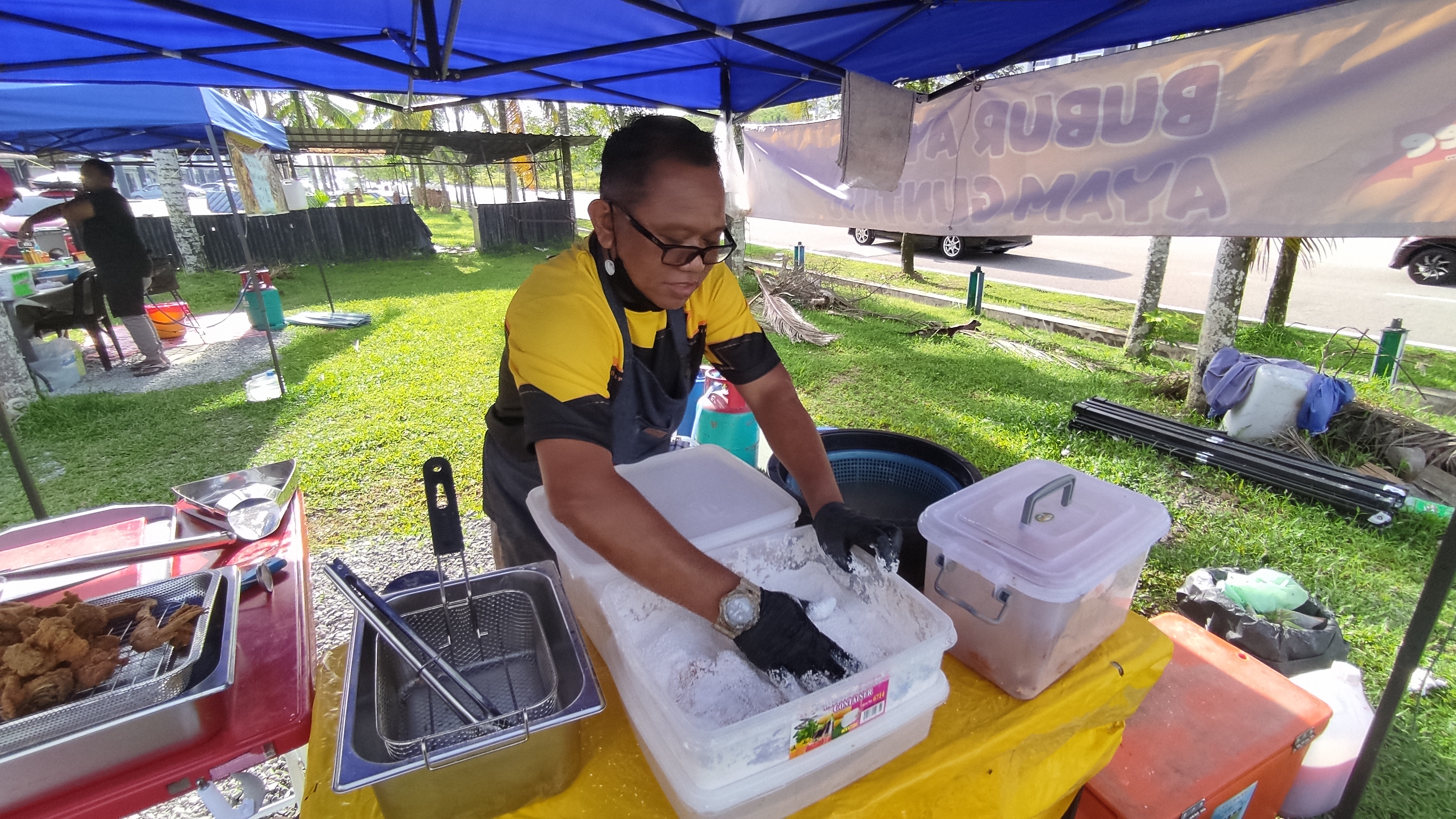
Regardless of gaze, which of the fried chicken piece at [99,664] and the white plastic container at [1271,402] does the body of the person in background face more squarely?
the fried chicken piece

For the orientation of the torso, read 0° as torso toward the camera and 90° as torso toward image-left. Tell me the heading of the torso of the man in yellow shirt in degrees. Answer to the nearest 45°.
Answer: approximately 315°

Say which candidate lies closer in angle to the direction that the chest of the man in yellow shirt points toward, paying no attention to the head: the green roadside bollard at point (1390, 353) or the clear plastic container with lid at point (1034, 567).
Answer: the clear plastic container with lid

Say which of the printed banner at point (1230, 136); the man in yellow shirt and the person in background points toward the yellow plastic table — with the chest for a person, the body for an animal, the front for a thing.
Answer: the man in yellow shirt

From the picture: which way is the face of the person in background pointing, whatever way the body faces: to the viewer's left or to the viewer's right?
to the viewer's left

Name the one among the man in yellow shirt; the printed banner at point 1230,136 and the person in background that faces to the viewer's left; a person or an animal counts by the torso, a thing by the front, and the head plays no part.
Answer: the person in background

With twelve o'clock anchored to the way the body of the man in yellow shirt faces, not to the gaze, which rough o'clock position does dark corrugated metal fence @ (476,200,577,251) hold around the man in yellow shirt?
The dark corrugated metal fence is roughly at 7 o'clock from the man in yellow shirt.

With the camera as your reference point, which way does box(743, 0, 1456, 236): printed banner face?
facing away from the viewer and to the right of the viewer

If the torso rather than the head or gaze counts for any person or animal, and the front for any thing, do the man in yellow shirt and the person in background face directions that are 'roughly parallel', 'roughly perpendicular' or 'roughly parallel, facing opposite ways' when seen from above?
roughly perpendicular

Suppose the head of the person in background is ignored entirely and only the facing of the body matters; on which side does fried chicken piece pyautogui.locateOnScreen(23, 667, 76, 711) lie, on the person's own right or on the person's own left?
on the person's own left

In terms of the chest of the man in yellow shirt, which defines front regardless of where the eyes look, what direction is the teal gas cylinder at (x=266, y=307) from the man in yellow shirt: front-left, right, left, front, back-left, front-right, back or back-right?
back

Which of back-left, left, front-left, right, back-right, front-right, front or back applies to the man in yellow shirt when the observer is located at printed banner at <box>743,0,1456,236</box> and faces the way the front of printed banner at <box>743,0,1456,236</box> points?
back

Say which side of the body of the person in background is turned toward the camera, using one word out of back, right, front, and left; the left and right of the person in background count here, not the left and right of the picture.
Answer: left
